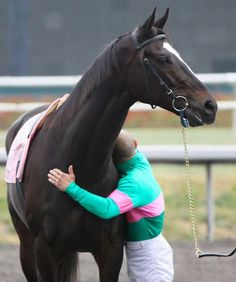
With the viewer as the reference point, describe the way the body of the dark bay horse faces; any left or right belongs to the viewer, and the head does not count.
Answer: facing the viewer and to the right of the viewer
